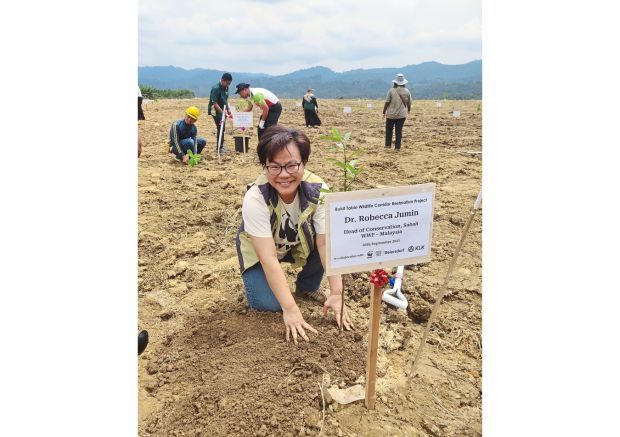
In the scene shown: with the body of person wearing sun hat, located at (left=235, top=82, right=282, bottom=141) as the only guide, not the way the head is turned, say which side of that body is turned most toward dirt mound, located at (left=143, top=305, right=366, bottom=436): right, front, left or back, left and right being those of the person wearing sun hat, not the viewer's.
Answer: left

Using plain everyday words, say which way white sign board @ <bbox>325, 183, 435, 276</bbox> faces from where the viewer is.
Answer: facing the viewer

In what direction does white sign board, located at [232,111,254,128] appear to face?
toward the camera

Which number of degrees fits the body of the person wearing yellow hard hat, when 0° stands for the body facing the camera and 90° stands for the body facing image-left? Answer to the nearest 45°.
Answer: approximately 315°

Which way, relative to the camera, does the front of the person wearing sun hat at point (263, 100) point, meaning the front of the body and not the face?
to the viewer's left

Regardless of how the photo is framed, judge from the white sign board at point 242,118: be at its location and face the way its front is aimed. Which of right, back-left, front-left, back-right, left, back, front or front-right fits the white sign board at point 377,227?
front

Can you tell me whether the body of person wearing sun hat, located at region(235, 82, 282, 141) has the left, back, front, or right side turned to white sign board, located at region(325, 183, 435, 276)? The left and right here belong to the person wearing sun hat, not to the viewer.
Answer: left

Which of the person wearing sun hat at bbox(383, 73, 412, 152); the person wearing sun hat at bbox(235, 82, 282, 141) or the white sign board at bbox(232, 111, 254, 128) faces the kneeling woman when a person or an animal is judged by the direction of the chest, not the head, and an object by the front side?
the white sign board

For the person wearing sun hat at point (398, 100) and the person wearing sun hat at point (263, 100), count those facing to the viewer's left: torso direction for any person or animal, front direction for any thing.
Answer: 1

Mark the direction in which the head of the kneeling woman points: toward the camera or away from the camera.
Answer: toward the camera
